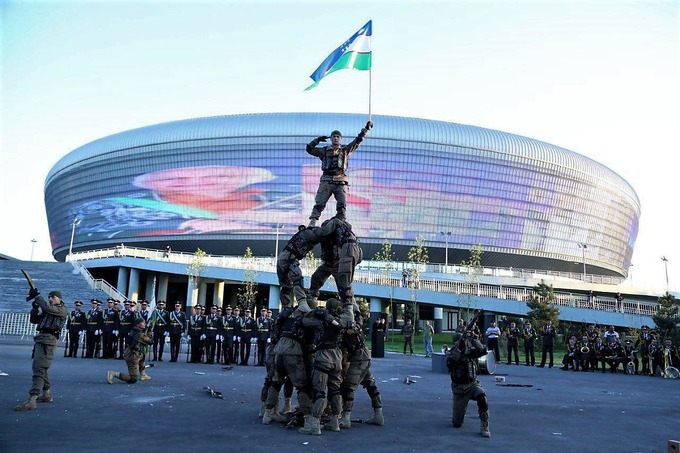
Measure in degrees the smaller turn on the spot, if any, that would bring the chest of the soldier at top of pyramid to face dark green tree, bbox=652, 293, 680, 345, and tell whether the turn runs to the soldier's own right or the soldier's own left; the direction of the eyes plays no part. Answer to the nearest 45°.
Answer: approximately 135° to the soldier's own left

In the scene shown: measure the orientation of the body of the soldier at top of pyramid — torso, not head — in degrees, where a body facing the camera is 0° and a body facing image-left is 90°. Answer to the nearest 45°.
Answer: approximately 0°

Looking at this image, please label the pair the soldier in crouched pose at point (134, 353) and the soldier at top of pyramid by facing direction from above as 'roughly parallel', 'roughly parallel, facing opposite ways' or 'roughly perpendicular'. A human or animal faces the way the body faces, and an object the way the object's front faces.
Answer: roughly perpendicular

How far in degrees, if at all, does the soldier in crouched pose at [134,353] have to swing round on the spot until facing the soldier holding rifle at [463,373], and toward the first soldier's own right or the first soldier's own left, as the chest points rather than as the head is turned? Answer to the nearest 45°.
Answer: approximately 45° to the first soldier's own right

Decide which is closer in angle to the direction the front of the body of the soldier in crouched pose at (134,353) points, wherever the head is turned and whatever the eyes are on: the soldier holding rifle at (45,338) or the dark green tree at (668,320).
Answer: the dark green tree

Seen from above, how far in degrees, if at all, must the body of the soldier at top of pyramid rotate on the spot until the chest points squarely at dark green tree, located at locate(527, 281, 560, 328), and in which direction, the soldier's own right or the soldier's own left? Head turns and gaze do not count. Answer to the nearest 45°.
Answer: approximately 135° to the soldier's own left
